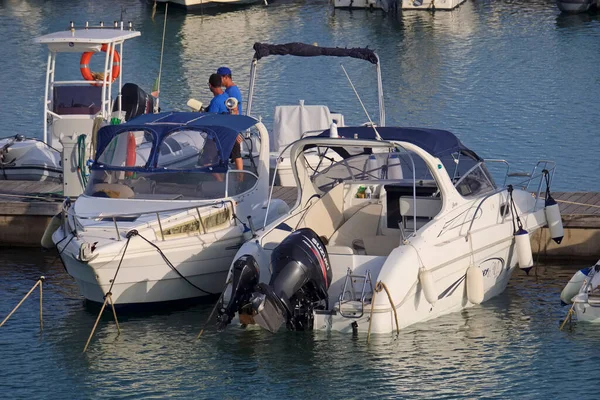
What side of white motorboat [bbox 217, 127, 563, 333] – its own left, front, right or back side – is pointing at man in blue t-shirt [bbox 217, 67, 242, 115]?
left

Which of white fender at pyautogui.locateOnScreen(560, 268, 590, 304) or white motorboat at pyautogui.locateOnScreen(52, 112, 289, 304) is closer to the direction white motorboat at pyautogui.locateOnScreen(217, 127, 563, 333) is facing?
the white fender

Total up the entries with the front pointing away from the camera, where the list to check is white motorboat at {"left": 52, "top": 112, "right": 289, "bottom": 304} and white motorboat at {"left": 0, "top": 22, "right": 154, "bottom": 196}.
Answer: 0

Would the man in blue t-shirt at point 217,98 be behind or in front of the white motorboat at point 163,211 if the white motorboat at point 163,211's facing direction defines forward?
behind

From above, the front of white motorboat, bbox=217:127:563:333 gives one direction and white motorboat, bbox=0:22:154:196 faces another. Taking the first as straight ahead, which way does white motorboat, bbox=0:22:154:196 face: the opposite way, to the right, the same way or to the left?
the opposite way

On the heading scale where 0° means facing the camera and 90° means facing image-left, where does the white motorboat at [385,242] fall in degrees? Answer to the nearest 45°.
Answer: approximately 225°

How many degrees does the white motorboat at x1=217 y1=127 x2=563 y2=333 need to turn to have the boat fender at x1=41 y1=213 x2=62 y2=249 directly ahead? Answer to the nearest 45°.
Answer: approximately 135° to its left

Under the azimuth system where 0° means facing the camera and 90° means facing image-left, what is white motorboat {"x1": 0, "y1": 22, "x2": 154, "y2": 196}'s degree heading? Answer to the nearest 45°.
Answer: approximately 45°

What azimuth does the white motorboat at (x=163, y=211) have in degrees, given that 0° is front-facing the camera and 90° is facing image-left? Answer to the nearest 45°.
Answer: approximately 45°
